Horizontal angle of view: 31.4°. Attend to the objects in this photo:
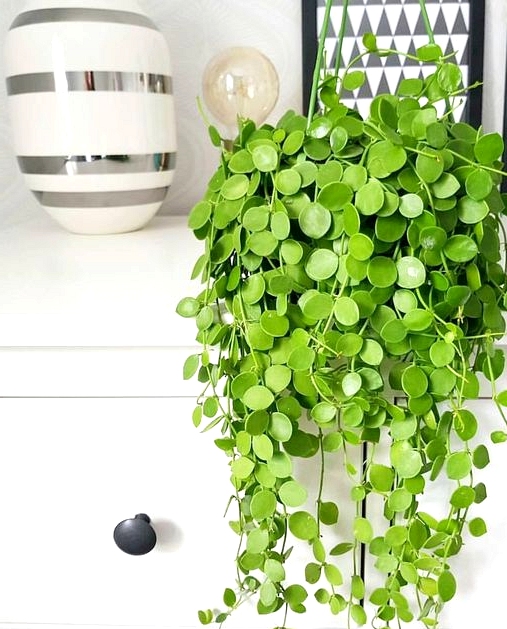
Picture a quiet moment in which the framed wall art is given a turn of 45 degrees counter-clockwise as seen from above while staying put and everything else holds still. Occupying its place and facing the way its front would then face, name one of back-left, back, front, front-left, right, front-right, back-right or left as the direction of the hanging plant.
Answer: front-right

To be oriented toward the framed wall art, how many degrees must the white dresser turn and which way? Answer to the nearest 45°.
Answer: approximately 135° to its left

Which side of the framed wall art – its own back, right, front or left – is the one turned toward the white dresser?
front

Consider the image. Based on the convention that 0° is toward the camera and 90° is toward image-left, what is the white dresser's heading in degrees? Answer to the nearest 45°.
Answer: approximately 0°

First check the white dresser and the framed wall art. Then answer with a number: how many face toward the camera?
2

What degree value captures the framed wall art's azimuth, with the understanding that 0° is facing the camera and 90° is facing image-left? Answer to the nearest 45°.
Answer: approximately 0°
